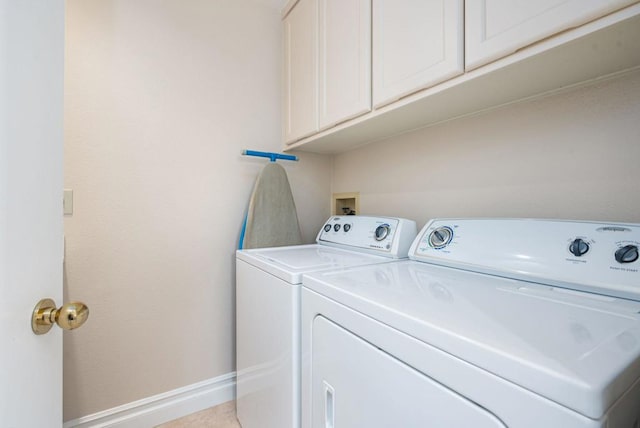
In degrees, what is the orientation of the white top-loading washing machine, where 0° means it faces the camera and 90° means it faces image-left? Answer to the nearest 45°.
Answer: approximately 45°

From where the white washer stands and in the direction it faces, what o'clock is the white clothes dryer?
The white clothes dryer is roughly at 9 o'clock from the white washer.

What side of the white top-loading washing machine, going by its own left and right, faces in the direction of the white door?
front

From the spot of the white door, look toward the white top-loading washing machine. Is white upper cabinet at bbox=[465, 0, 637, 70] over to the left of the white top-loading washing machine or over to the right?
right

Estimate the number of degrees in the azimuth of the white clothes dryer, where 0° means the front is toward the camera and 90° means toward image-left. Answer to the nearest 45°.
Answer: approximately 45°

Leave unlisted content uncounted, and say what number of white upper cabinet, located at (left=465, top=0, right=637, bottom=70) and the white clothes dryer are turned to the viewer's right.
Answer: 0

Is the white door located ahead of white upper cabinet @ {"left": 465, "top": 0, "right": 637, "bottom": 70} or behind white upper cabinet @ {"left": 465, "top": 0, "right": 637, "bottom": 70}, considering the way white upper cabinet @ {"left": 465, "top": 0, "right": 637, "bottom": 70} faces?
ahead

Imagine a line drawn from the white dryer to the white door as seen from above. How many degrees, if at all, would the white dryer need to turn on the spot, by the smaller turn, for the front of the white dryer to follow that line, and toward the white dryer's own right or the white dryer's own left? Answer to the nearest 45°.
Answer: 0° — it already faces it
